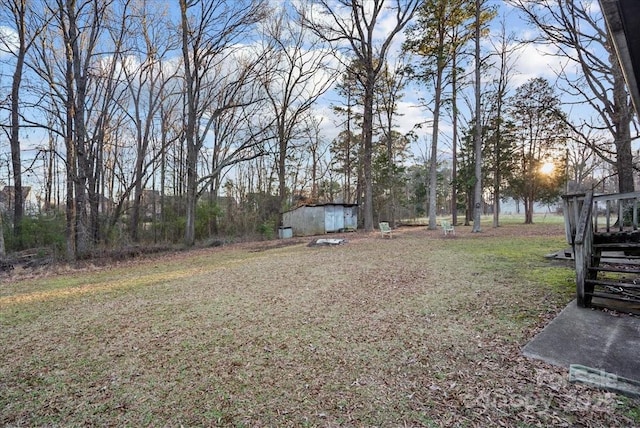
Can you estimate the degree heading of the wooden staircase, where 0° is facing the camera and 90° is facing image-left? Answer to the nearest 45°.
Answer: approximately 0°

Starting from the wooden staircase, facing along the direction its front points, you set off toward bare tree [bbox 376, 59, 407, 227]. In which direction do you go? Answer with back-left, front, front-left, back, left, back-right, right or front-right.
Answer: back-right

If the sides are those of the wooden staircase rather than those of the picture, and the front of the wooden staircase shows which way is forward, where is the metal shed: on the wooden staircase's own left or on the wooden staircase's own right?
on the wooden staircase's own right
